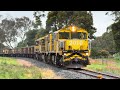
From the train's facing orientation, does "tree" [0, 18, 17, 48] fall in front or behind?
behind

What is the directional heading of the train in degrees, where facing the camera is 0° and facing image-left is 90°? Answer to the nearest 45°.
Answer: approximately 315°

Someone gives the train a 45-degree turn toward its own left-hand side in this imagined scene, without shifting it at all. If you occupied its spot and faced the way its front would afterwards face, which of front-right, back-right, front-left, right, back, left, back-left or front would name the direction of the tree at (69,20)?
left
